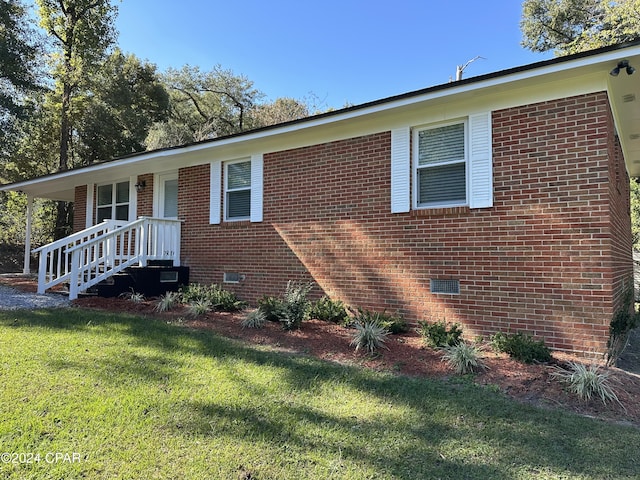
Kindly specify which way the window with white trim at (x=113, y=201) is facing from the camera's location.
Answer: facing the viewer and to the left of the viewer

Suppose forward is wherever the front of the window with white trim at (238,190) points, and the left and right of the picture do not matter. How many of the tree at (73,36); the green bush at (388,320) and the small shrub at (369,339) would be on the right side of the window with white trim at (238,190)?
1

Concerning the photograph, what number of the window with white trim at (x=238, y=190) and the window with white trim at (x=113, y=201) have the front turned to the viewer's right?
0

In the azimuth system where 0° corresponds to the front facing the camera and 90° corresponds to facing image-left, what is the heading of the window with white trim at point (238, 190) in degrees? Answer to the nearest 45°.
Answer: approximately 45°

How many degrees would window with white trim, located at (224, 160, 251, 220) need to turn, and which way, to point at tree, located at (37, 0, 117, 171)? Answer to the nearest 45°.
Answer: approximately 90° to its right

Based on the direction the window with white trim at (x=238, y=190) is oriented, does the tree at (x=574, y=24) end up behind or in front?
behind

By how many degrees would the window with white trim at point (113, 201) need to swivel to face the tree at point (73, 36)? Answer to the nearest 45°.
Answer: approximately 135° to its right

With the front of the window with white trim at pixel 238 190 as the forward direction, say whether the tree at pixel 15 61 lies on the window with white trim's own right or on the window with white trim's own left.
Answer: on the window with white trim's own right

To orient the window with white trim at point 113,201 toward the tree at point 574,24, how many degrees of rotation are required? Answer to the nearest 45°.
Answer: approximately 135° to its left

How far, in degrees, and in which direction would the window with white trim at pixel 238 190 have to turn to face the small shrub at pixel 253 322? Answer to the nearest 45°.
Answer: approximately 45° to its left

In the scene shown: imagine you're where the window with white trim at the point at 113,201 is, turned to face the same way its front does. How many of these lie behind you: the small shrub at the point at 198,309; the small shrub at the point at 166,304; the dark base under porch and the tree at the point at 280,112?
1
